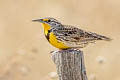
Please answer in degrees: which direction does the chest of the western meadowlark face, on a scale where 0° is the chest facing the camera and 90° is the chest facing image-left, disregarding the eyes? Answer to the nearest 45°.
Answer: approximately 90°
